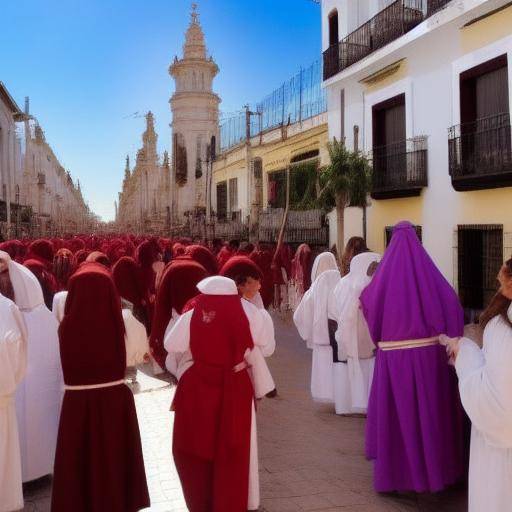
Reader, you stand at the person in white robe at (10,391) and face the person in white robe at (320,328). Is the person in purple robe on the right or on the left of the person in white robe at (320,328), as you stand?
right

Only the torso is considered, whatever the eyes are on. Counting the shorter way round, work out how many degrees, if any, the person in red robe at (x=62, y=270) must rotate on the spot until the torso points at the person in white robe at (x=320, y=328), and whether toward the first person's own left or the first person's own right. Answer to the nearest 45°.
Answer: approximately 135° to the first person's own right

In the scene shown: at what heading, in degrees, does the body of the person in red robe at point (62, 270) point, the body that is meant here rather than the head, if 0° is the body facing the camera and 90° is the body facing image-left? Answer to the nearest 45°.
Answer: approximately 180°

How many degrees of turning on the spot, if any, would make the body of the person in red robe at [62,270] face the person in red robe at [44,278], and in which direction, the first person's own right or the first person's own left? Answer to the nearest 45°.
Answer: approximately 180°

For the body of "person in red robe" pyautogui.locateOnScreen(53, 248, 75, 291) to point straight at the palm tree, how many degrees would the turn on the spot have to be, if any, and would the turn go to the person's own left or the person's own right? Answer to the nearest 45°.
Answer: approximately 45° to the person's own right

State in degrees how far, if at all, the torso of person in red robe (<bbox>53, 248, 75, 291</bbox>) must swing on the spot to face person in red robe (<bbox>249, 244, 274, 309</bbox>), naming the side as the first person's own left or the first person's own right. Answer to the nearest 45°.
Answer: approximately 45° to the first person's own right

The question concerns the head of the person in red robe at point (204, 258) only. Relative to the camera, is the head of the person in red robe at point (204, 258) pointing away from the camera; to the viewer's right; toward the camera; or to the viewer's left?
away from the camera

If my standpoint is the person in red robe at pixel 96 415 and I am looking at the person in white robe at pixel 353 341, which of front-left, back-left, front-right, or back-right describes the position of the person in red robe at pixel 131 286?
front-left

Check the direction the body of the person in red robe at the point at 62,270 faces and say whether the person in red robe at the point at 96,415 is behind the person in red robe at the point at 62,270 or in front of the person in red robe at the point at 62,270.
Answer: behind

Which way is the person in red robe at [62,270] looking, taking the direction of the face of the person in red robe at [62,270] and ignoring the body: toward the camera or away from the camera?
away from the camera

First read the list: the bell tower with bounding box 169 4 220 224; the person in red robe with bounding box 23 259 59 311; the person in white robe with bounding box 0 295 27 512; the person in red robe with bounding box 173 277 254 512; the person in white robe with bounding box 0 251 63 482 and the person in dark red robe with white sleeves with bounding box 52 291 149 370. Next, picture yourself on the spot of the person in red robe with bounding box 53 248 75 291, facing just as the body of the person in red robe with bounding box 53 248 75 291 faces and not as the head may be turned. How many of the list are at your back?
5

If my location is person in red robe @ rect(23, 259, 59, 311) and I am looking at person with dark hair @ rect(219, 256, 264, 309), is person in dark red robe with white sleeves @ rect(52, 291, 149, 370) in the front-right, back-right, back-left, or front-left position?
front-right

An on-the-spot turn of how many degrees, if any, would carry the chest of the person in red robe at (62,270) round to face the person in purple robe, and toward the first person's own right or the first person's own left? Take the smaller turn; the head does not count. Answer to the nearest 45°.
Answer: approximately 135° to the first person's own right

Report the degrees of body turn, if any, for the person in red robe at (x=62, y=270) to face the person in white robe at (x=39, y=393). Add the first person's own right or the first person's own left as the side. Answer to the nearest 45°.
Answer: approximately 180°

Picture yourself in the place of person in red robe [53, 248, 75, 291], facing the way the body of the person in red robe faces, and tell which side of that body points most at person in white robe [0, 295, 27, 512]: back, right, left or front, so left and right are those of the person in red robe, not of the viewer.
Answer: back
